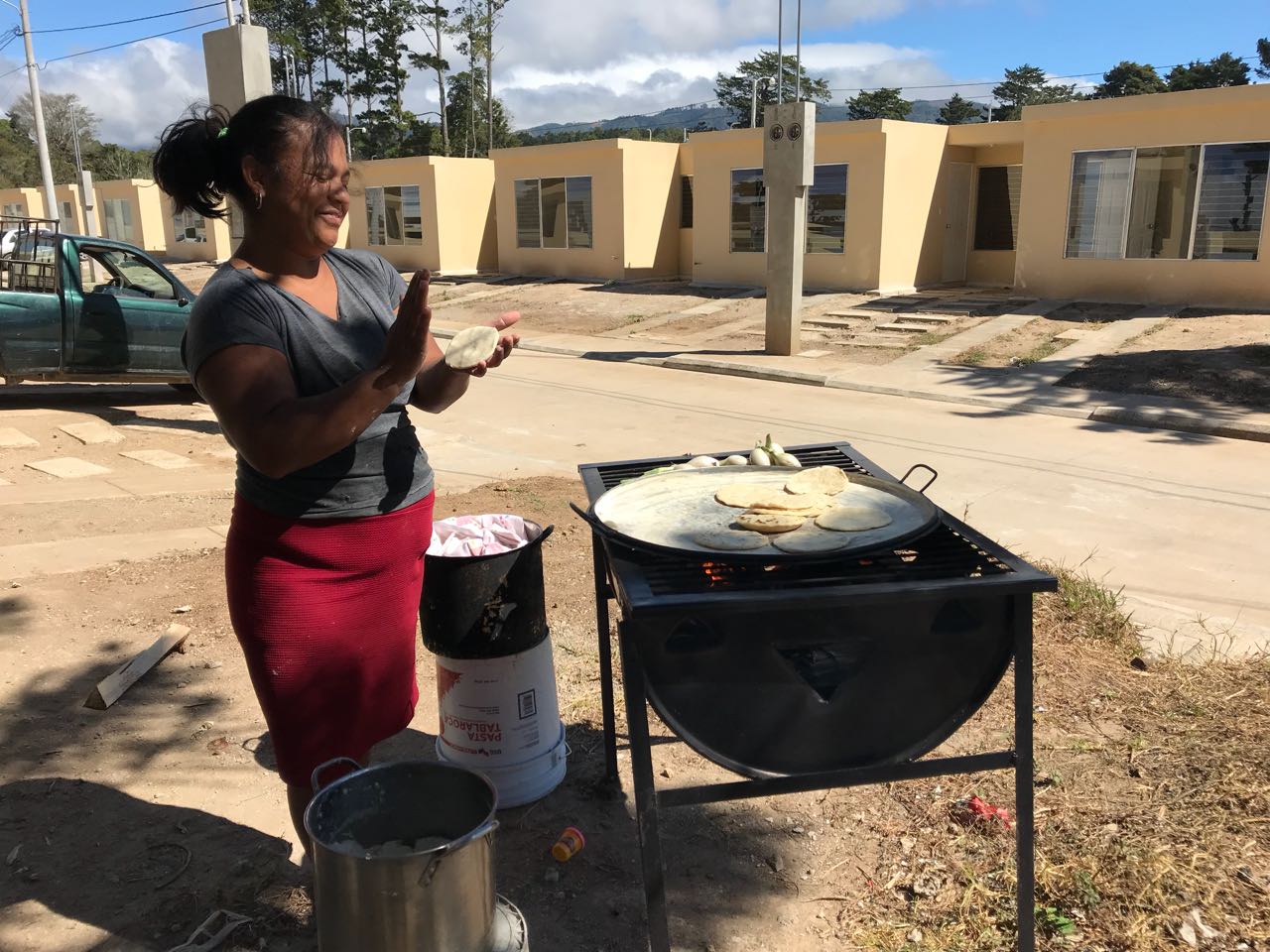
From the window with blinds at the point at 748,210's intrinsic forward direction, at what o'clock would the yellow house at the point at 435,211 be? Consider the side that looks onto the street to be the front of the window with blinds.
The yellow house is roughly at 4 o'clock from the window with blinds.

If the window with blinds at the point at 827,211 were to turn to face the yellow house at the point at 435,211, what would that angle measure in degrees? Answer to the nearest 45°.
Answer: approximately 135° to its right

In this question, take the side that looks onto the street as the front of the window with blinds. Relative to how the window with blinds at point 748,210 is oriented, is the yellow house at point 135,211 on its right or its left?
on its right

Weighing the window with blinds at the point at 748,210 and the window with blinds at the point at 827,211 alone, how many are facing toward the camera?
2

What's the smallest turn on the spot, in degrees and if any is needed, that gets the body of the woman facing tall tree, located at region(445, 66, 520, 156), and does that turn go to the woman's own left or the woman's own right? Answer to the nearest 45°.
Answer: approximately 135° to the woman's own left

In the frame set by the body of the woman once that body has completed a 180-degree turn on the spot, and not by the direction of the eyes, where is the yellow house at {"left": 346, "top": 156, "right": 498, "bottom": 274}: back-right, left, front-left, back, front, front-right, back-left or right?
front-right

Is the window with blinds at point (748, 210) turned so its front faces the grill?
yes

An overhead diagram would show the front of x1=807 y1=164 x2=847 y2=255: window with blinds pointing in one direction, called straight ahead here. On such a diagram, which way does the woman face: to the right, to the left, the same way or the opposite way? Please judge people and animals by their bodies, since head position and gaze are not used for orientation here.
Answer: to the left

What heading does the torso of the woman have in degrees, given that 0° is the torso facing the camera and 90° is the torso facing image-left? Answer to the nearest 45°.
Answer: approximately 315°

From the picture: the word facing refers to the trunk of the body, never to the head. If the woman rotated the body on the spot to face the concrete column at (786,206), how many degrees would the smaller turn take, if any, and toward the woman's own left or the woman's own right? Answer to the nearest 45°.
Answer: approximately 90° to the woman's own left

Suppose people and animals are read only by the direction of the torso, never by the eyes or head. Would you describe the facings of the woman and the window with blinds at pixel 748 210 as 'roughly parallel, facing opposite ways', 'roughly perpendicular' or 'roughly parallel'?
roughly perpendicular

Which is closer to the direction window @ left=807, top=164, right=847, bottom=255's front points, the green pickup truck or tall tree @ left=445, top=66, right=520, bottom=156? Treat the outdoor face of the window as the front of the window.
the green pickup truck
